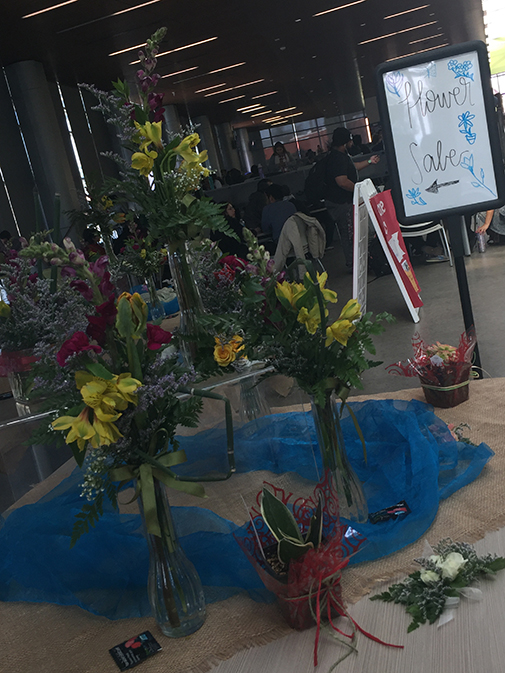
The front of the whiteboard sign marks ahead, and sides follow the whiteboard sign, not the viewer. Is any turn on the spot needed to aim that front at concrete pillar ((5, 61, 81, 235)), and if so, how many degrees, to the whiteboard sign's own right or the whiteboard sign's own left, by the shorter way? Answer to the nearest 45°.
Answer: approximately 135° to the whiteboard sign's own right

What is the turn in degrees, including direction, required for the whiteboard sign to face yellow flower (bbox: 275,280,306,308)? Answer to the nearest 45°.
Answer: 0° — it already faces it

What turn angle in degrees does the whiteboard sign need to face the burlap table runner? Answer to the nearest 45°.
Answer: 0° — it already faces it

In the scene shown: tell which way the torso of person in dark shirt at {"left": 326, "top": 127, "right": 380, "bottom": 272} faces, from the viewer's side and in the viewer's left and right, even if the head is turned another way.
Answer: facing to the right of the viewer

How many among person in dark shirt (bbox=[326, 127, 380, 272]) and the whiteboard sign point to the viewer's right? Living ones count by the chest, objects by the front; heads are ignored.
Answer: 1

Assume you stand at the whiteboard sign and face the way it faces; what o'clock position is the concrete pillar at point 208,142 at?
The concrete pillar is roughly at 5 o'clock from the whiteboard sign.

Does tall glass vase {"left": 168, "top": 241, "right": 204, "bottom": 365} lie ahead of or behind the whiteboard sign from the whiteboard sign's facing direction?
ahead

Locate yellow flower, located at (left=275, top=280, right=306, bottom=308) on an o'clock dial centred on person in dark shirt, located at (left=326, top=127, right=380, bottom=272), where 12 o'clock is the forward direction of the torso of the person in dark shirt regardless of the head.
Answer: The yellow flower is roughly at 3 o'clock from the person in dark shirt.

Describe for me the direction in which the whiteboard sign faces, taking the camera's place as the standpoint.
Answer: facing the viewer
